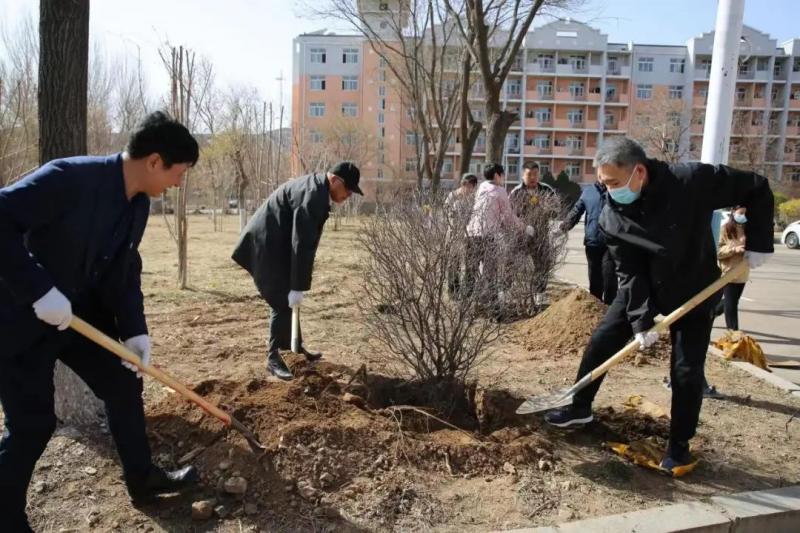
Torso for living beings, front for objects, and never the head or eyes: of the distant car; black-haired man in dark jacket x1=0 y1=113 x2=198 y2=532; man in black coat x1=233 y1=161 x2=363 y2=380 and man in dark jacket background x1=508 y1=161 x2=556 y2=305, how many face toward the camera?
1

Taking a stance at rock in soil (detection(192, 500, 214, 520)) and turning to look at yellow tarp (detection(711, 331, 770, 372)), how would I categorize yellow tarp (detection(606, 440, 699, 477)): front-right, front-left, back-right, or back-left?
front-right

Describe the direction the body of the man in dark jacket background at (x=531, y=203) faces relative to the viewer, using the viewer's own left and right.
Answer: facing the viewer

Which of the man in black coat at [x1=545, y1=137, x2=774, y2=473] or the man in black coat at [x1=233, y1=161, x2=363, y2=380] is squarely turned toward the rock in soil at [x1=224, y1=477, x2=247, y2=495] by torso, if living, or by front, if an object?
the man in black coat at [x1=545, y1=137, x2=774, y2=473]

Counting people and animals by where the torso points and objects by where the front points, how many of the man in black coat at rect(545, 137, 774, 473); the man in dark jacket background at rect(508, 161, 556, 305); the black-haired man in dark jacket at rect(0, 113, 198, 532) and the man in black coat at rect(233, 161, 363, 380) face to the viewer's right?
2

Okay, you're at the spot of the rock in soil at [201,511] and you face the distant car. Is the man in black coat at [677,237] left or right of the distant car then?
right

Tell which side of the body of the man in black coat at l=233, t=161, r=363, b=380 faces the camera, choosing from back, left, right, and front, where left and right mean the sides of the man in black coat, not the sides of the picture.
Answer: right

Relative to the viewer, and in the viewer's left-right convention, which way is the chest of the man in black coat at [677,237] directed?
facing the viewer and to the left of the viewer

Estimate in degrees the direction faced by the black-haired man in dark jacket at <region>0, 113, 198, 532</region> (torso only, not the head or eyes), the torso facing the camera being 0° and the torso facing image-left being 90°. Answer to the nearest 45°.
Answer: approximately 270°

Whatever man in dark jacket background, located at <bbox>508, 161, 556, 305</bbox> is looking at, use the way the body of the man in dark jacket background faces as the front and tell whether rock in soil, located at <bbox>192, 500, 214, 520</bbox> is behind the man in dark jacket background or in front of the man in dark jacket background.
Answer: in front

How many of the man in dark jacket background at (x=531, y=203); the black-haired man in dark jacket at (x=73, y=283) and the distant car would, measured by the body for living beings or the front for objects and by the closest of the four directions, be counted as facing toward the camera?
1

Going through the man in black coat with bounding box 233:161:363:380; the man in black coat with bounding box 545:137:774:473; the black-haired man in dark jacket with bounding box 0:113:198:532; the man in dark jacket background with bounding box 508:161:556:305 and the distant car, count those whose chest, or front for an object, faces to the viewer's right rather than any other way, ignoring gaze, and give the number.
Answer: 2

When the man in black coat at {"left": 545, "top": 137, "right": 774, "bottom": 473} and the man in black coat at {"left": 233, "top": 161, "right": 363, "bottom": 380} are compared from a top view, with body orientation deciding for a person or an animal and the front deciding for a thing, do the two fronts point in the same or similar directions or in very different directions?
very different directions

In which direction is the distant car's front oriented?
to the viewer's left

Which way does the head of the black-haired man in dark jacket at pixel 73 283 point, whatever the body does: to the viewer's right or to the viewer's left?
to the viewer's right
